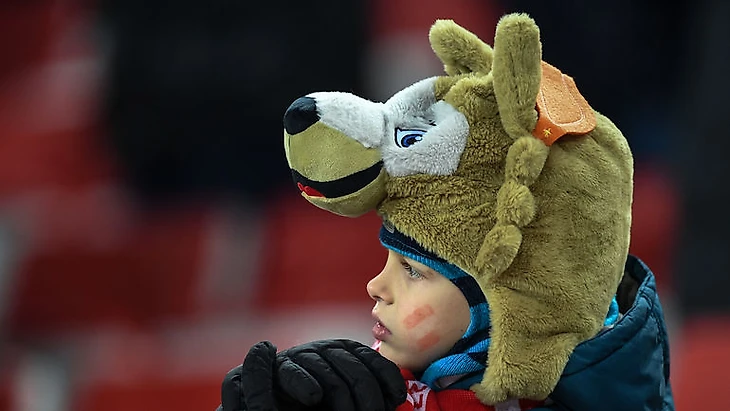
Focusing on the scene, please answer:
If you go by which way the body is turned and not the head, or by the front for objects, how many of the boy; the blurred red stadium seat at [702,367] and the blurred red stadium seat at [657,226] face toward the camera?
2

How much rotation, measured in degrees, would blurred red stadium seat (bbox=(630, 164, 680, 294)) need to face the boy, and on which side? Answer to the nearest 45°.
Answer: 0° — it already faces them

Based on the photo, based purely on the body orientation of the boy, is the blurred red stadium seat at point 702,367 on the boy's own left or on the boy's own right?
on the boy's own right

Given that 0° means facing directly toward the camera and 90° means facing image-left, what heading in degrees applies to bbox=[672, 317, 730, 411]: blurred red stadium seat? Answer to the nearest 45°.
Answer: approximately 0°

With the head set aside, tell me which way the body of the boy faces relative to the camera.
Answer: to the viewer's left

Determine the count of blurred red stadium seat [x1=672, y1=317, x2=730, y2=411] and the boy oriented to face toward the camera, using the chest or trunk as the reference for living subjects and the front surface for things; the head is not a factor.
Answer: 1

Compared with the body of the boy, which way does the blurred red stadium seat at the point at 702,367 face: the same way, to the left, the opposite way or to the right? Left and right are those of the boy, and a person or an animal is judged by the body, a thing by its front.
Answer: to the left

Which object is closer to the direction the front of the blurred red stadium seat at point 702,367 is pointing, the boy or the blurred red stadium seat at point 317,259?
the boy

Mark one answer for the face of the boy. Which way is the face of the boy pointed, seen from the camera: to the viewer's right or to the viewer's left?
to the viewer's left
